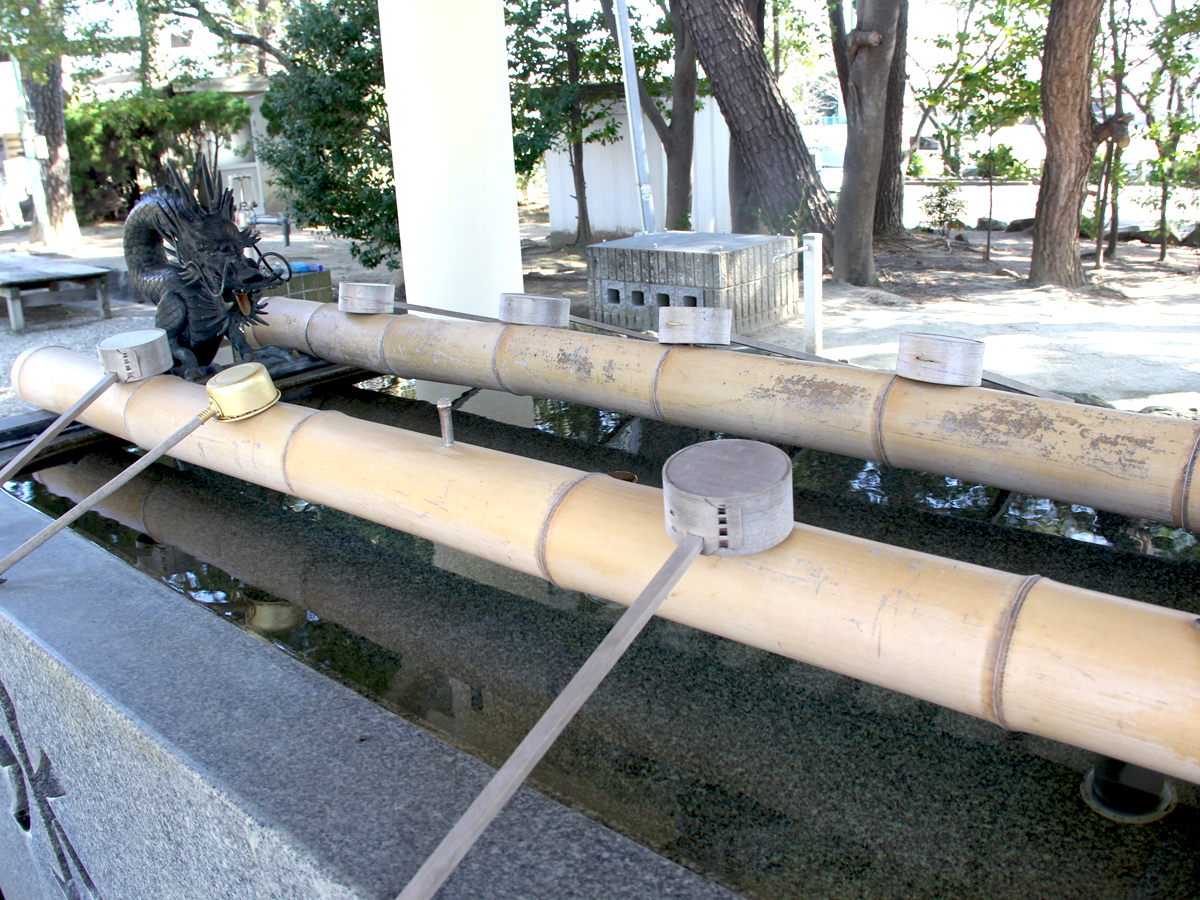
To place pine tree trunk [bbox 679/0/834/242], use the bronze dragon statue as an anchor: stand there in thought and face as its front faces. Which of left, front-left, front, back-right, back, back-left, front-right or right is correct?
left

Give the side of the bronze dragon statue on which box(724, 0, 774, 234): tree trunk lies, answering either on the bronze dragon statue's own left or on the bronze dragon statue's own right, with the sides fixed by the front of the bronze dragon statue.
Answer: on the bronze dragon statue's own left

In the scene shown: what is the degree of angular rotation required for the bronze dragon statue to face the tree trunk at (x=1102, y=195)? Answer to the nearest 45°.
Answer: approximately 90° to its left

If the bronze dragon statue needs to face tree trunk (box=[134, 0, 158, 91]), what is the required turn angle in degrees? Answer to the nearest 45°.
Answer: approximately 135° to its left

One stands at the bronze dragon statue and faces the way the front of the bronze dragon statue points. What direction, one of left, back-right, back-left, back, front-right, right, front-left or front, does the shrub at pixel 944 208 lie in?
left

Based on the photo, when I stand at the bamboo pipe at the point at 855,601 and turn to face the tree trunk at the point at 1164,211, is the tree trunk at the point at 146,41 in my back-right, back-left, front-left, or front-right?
front-left

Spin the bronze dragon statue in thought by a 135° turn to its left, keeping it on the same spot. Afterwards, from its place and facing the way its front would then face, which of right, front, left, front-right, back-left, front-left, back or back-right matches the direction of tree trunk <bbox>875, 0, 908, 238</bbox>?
front-right

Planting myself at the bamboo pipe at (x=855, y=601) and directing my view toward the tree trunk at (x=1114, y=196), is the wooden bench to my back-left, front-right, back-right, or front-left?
front-left

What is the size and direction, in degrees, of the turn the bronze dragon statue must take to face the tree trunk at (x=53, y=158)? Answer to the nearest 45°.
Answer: approximately 135° to its left

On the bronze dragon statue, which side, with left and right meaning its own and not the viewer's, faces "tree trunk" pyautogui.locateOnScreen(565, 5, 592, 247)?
left

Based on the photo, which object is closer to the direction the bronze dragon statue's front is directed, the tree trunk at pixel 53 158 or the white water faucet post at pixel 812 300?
the white water faucet post

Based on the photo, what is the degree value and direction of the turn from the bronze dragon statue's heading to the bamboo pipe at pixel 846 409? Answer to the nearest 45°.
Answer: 0° — it already faces it

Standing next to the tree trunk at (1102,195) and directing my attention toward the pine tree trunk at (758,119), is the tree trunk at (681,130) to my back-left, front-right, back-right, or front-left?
front-right

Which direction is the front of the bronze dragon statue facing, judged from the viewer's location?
facing the viewer and to the right of the viewer

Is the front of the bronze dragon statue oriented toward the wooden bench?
no

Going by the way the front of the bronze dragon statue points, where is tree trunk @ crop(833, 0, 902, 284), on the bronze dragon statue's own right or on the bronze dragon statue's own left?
on the bronze dragon statue's own left

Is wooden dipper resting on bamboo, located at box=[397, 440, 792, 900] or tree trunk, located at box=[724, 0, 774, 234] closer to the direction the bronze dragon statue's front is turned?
the wooden dipper resting on bamboo

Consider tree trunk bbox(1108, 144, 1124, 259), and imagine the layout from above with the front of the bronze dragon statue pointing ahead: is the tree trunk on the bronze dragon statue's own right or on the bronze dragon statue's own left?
on the bronze dragon statue's own left
